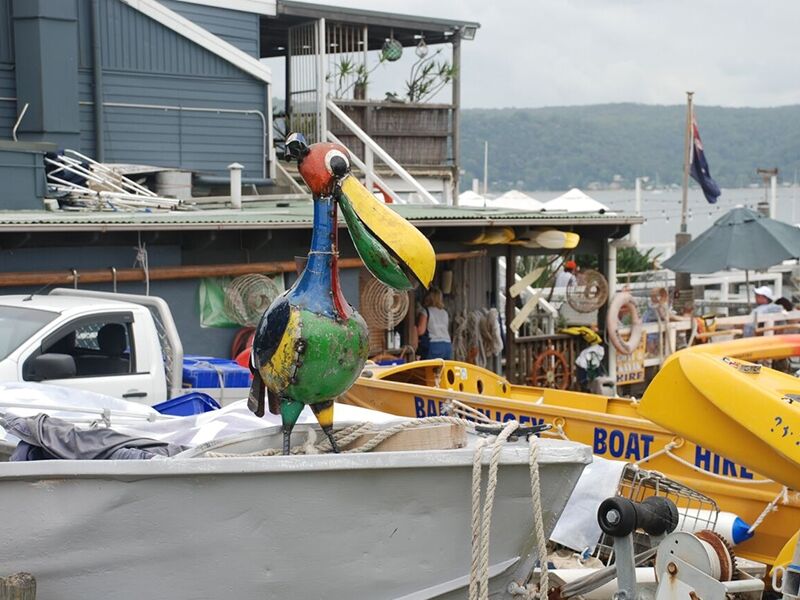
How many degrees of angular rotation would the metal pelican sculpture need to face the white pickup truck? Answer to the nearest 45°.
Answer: approximately 180°

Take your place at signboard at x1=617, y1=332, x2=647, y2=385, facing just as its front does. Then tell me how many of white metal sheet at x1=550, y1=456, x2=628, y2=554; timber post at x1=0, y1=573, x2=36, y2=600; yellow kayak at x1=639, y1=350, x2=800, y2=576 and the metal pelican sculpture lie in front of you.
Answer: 4

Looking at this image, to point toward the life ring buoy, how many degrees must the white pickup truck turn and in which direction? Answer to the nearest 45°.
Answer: approximately 180°

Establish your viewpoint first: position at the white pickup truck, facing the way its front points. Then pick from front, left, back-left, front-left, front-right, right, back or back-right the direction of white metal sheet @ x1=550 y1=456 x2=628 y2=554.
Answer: left

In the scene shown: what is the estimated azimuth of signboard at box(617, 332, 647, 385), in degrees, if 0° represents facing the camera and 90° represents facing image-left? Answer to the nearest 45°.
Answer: approximately 0°

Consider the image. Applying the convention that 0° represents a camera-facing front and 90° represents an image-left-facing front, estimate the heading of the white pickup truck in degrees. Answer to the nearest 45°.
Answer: approximately 45°

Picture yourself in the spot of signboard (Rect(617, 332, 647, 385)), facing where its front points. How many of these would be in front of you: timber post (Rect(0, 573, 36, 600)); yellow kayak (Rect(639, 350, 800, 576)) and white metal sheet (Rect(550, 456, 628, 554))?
3

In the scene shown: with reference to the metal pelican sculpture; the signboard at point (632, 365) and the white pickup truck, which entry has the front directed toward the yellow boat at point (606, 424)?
the signboard

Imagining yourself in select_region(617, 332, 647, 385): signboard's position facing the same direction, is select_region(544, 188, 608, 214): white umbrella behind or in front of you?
behind
